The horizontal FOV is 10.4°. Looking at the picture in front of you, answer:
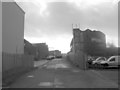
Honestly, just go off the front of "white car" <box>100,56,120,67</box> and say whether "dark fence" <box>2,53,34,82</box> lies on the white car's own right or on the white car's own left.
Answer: on the white car's own left

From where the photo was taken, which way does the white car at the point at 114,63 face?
to the viewer's left

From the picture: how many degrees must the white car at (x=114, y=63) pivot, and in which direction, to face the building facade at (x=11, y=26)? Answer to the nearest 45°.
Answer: approximately 45° to its left
